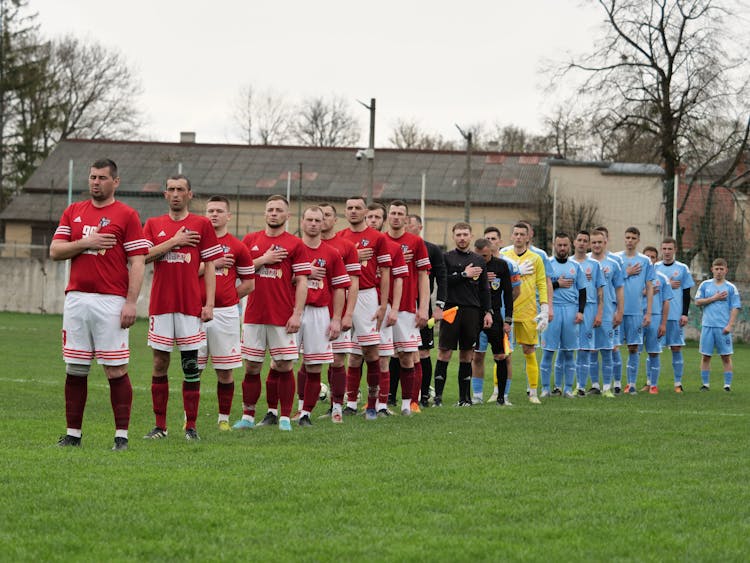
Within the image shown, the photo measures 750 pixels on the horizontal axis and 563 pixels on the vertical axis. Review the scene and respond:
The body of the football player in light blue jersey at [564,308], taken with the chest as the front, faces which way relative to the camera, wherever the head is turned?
toward the camera

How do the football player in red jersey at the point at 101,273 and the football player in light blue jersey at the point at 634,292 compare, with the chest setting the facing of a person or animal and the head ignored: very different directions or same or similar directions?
same or similar directions

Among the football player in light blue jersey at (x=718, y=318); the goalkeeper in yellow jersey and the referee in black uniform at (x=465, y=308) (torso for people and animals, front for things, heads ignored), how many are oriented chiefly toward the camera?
3

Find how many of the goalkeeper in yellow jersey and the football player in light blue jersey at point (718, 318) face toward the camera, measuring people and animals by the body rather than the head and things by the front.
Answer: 2

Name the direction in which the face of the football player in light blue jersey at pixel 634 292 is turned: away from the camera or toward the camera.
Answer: toward the camera

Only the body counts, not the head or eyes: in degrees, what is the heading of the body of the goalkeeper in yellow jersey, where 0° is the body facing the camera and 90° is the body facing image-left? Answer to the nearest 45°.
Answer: approximately 0°

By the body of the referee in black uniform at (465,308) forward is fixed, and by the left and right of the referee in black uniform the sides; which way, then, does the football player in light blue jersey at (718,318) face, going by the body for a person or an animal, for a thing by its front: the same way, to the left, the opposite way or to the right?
the same way

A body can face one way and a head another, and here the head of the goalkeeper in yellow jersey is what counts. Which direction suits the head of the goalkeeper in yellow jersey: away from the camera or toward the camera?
toward the camera

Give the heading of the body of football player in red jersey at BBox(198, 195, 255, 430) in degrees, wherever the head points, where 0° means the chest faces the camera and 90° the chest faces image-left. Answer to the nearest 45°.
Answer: approximately 45°

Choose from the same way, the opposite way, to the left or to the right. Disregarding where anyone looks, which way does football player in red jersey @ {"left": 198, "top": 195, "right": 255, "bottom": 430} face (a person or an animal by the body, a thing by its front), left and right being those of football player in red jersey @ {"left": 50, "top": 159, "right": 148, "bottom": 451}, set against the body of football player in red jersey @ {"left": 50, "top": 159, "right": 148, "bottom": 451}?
the same way

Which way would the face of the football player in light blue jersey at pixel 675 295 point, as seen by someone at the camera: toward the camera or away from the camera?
toward the camera

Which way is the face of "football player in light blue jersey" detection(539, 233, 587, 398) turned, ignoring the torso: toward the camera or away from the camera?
toward the camera

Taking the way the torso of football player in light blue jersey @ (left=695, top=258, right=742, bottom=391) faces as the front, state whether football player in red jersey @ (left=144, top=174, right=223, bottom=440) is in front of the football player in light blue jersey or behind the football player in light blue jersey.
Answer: in front

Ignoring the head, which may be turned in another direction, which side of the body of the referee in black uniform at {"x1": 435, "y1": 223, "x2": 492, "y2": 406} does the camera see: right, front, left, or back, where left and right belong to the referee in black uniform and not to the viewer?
front
